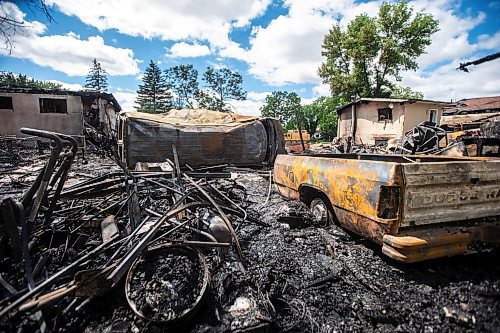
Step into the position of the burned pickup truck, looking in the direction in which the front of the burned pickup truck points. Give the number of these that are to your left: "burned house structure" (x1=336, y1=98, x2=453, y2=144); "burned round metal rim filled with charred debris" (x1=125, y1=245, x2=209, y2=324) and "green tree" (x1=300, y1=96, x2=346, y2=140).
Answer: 1

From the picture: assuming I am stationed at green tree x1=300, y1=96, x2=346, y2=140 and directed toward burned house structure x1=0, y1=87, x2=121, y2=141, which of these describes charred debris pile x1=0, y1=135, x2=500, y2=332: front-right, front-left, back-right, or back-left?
front-left

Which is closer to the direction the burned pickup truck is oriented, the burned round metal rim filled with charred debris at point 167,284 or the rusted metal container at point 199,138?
the rusted metal container

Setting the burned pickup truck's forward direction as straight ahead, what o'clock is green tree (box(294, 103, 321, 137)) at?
The green tree is roughly at 1 o'clock from the burned pickup truck.

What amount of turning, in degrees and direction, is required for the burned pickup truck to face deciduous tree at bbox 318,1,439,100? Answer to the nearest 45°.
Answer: approximately 45° to its right

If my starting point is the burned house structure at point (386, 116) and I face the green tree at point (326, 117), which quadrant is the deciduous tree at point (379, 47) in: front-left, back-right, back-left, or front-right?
front-right

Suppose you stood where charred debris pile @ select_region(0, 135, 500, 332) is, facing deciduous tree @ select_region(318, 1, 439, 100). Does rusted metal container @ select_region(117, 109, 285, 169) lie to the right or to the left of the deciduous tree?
left

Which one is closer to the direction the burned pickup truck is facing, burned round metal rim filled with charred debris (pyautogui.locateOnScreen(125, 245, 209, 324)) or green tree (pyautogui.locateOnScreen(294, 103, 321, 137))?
the green tree

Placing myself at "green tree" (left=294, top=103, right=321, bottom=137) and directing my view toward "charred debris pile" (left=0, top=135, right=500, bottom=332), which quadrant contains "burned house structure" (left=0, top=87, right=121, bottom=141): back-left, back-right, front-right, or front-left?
front-right

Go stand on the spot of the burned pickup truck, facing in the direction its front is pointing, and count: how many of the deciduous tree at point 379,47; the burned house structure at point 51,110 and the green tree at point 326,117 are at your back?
0

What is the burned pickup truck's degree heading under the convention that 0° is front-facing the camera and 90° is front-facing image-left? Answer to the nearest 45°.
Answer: approximately 135°

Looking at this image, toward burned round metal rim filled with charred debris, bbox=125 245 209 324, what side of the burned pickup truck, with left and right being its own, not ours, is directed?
left

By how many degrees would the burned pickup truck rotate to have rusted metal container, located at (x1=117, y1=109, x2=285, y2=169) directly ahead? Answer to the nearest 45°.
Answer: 0° — it already faces it

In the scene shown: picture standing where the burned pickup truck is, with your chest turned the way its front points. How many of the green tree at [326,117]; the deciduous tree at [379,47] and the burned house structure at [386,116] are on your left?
0
